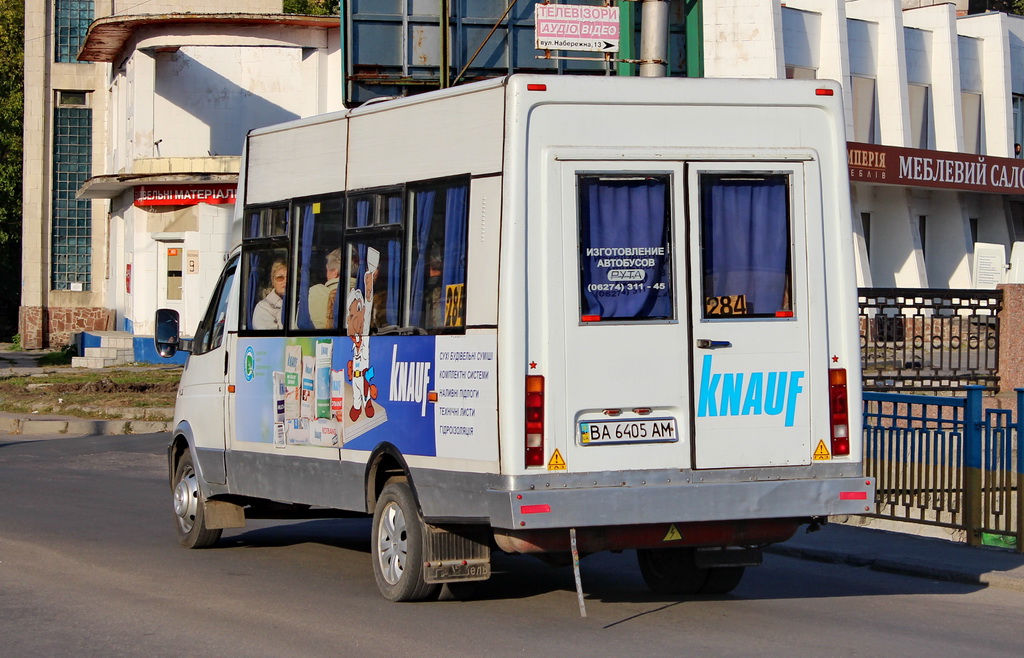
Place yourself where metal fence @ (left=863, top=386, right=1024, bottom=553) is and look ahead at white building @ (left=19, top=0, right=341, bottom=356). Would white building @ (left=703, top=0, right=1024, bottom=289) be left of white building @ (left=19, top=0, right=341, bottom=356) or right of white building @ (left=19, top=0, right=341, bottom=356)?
right

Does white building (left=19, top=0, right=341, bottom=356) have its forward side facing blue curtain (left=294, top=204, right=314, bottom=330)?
yes

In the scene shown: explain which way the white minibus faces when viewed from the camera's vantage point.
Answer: facing away from the viewer and to the left of the viewer

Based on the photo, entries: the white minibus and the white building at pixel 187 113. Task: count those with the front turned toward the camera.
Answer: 1

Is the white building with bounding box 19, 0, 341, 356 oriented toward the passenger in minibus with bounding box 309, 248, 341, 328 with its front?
yes

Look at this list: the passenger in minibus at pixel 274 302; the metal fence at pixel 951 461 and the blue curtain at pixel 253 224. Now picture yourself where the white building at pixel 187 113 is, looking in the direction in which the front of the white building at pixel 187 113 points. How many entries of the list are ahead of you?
3

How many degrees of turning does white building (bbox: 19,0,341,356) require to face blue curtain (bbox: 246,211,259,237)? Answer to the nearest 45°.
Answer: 0° — it already faces it

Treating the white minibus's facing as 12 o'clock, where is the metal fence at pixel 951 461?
The metal fence is roughly at 3 o'clock from the white minibus.

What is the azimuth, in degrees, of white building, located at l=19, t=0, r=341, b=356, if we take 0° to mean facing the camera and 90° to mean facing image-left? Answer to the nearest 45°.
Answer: approximately 0°
